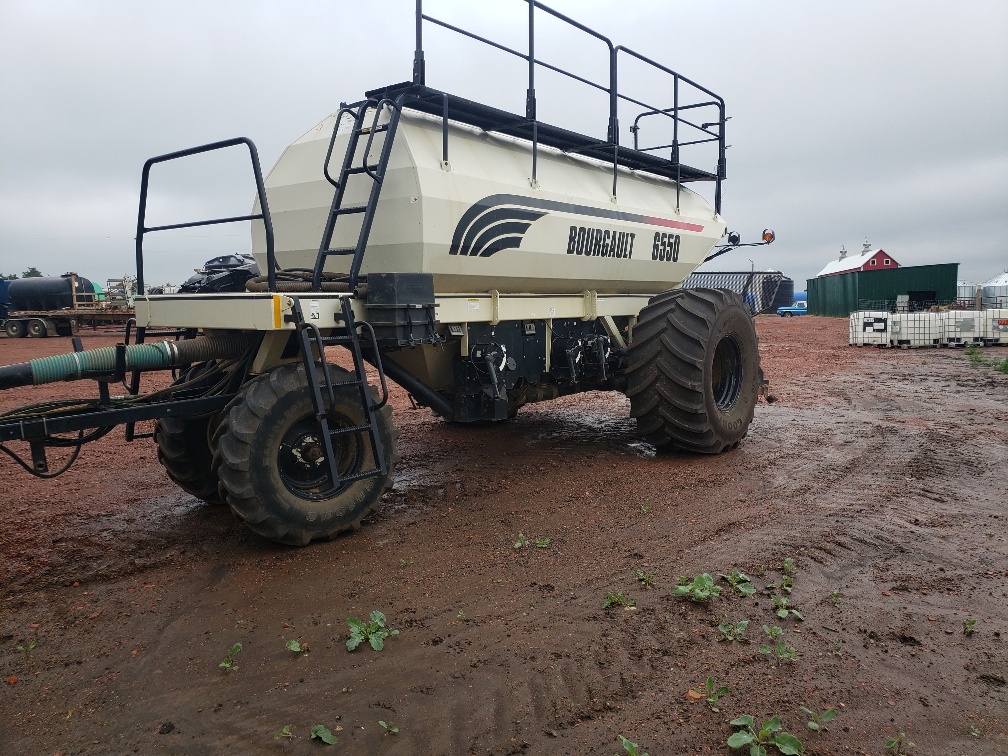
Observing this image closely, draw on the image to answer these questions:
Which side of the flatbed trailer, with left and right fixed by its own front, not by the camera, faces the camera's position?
right

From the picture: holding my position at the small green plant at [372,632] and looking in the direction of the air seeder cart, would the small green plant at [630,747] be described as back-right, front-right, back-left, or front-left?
back-right

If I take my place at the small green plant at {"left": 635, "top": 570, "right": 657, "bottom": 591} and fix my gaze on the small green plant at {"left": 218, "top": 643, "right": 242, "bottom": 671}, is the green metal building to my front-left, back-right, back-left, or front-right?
back-right

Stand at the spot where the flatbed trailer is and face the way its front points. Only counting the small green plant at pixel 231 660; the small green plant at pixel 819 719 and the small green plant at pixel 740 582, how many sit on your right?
3

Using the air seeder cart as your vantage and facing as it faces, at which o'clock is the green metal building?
The green metal building is roughly at 6 o'clock from the air seeder cart.

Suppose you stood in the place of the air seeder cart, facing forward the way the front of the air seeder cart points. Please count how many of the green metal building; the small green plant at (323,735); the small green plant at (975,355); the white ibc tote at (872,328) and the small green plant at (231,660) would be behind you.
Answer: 3

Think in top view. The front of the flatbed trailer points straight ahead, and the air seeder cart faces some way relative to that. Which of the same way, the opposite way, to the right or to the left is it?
the opposite way

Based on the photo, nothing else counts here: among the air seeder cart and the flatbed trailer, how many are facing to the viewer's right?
1

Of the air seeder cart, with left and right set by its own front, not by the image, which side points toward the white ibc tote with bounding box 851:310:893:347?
back

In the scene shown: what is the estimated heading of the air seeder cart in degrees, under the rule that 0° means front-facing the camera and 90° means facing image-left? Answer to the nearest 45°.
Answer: approximately 45°
